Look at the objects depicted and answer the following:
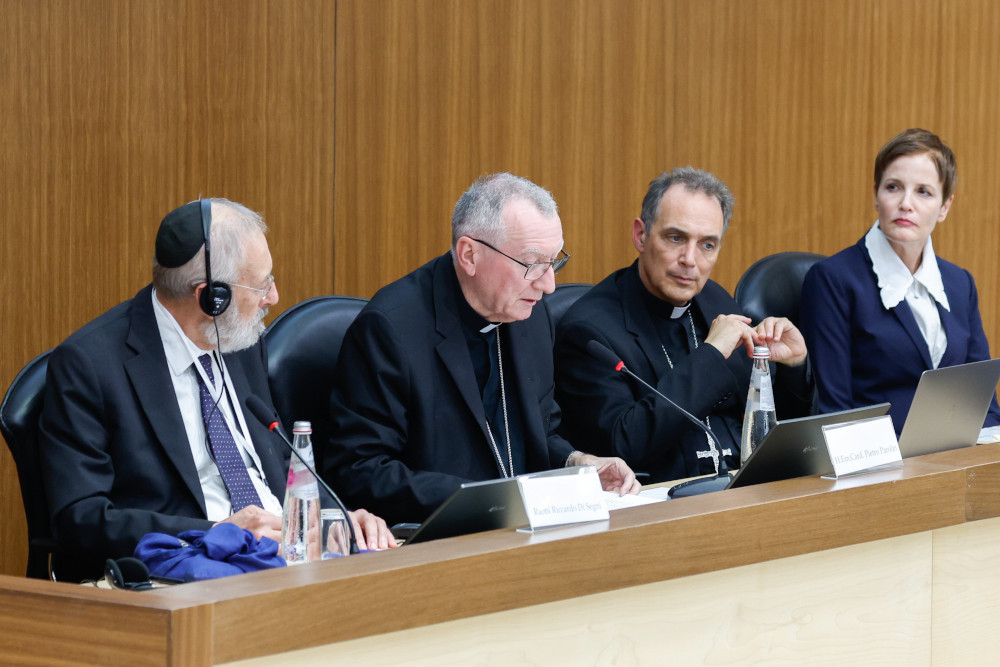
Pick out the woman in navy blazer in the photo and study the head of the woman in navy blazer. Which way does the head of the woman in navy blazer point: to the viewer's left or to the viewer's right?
to the viewer's left

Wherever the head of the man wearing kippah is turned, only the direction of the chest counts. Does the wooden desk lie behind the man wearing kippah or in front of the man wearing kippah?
in front

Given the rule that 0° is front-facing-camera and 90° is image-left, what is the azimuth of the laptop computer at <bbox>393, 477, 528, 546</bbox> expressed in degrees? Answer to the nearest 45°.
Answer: approximately 135°

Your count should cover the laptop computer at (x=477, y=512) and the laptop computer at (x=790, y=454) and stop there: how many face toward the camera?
0

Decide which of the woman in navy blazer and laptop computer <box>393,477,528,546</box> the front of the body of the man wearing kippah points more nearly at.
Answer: the laptop computer

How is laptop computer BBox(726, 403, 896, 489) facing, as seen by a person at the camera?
facing away from the viewer and to the left of the viewer

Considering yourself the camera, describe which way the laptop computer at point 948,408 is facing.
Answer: facing away from the viewer and to the left of the viewer

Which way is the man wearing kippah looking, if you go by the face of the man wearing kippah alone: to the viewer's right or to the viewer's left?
to the viewer's right

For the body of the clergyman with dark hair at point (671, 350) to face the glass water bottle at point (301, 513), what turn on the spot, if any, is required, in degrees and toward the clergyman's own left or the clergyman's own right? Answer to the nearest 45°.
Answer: approximately 45° to the clergyman's own right
